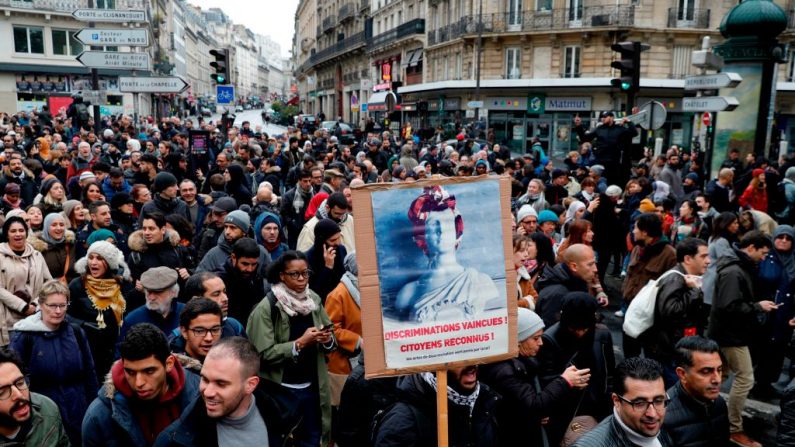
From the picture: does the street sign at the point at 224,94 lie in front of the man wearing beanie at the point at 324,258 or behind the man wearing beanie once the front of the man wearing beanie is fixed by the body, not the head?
behind

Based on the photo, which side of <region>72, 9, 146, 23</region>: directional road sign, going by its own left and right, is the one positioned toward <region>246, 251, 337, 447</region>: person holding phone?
front

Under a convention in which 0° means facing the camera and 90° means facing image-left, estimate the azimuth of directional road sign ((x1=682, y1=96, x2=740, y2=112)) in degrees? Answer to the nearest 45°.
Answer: approximately 0°

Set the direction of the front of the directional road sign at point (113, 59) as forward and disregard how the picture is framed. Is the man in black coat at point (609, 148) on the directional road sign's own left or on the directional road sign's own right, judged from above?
on the directional road sign's own left

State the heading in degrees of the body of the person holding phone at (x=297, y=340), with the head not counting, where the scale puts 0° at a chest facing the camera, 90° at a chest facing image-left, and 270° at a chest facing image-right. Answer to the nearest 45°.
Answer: approximately 315°

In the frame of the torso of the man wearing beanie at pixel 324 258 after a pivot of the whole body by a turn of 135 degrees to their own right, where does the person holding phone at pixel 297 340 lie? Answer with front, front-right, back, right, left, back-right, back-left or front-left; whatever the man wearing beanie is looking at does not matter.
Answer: left

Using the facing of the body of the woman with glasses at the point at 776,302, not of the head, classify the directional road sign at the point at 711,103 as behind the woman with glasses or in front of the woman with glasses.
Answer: behind

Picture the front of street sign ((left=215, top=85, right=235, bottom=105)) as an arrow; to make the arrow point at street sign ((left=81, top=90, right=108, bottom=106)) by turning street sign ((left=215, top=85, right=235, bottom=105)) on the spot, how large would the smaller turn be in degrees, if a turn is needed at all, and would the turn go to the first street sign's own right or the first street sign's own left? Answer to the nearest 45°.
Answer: approximately 45° to the first street sign's own right

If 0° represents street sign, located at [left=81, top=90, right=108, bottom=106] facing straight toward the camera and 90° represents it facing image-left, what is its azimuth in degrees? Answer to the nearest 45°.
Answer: approximately 0°
